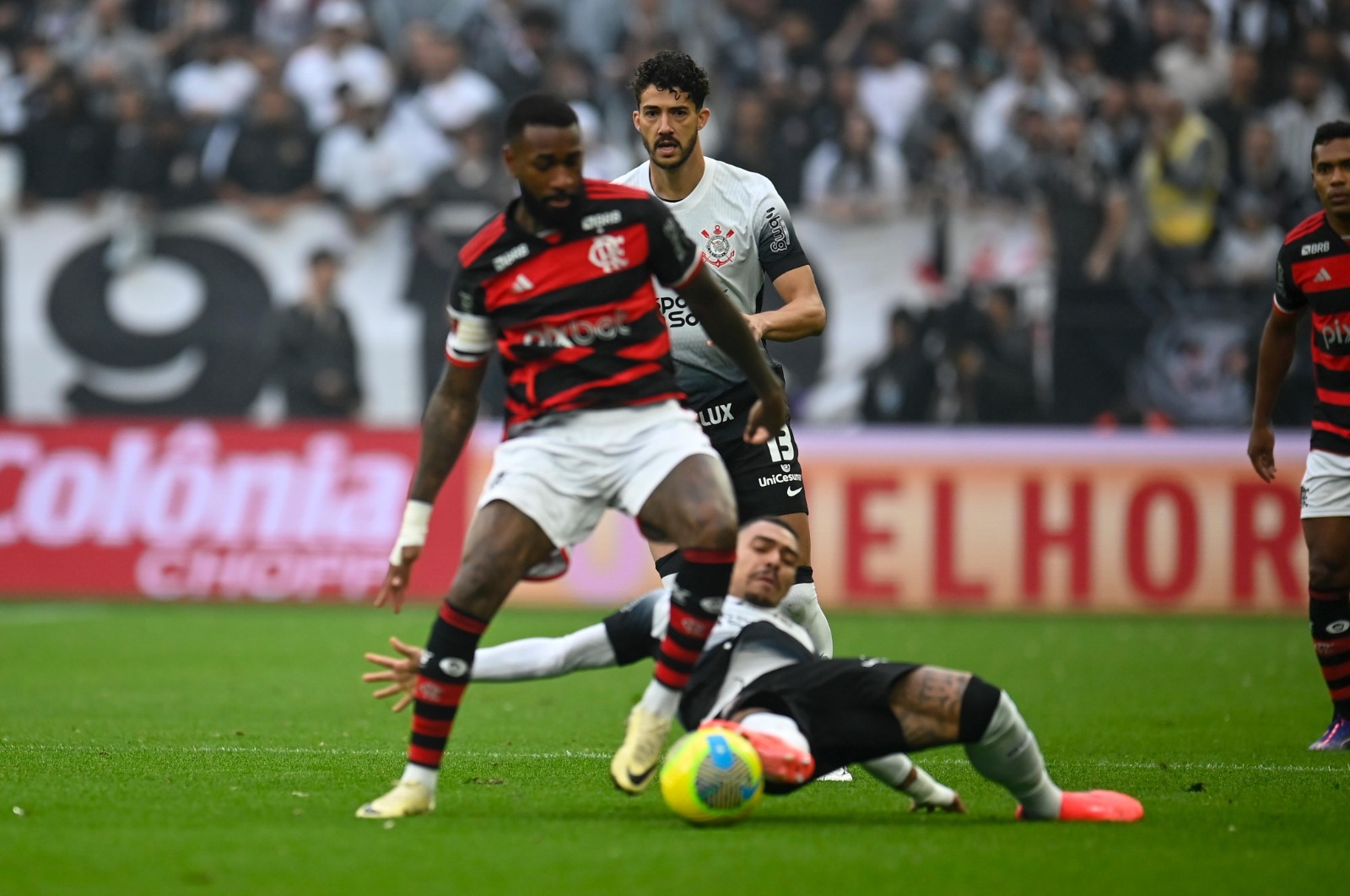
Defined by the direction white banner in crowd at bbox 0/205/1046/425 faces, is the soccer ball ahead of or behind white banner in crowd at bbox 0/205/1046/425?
ahead

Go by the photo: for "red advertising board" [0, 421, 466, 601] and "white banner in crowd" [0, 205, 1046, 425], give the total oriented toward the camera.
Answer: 2

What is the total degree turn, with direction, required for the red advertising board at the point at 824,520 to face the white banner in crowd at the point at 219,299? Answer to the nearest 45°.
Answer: approximately 135° to its right

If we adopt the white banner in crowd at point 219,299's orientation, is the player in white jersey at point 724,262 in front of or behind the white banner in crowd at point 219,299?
in front

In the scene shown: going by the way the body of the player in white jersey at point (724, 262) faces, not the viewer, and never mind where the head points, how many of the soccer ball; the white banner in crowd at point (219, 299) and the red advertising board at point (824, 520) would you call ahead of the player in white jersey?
1

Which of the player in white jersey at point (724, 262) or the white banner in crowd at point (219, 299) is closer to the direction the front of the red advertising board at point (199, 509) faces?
the player in white jersey

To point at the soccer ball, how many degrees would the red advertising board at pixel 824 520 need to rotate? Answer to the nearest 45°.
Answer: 0° — it already faces it

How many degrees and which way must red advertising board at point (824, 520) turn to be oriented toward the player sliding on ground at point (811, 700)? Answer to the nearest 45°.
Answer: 0° — it already faces them

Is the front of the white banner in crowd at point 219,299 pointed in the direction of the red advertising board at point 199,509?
yes

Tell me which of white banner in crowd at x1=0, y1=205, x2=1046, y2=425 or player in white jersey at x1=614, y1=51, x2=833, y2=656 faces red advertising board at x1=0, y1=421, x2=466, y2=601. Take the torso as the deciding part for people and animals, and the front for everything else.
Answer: the white banner in crowd
